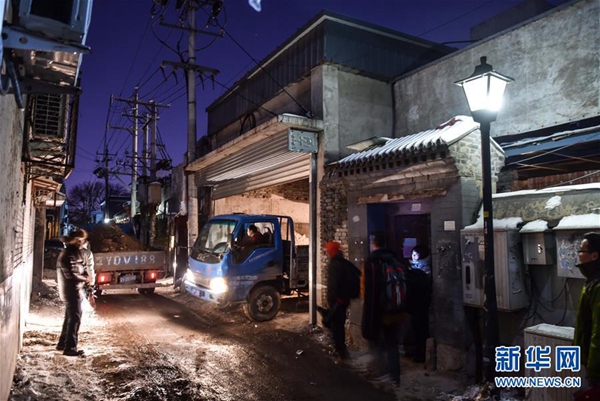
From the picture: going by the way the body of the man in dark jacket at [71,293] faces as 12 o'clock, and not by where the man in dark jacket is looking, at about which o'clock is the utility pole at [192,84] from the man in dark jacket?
The utility pole is roughly at 10 o'clock from the man in dark jacket.

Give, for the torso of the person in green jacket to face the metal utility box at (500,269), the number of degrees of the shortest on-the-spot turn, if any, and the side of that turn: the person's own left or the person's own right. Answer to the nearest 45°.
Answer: approximately 45° to the person's own right

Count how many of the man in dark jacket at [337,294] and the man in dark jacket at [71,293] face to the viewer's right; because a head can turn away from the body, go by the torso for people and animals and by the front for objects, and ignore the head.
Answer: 1

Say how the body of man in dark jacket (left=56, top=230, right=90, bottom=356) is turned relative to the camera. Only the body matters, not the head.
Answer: to the viewer's right

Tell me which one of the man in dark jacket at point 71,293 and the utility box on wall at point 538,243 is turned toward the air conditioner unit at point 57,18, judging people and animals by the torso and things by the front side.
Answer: the utility box on wall

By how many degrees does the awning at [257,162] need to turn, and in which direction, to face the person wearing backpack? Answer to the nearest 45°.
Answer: approximately 45° to its left

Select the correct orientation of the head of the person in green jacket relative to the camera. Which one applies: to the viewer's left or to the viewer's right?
to the viewer's left

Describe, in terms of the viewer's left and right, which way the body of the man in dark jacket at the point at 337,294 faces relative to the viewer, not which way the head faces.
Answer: facing to the left of the viewer

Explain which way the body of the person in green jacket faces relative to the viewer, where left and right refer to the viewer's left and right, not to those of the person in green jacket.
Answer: facing to the left of the viewer

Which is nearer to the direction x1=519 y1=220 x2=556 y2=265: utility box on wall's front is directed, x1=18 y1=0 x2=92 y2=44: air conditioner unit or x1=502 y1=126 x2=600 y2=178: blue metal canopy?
the air conditioner unit

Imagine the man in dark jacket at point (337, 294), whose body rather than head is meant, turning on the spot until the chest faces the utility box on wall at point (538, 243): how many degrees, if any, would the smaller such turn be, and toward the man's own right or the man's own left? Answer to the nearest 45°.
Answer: approximately 135° to the man's own left
